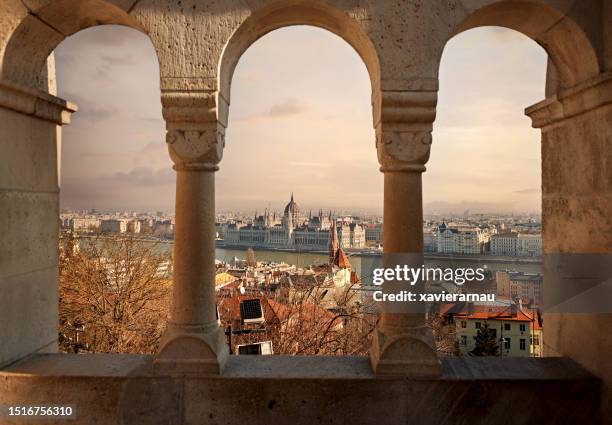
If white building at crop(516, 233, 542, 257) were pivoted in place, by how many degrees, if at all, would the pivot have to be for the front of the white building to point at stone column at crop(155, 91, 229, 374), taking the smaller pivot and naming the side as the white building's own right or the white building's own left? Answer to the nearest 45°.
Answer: approximately 45° to the white building's own right

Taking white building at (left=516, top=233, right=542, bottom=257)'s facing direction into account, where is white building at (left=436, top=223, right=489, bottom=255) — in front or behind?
behind

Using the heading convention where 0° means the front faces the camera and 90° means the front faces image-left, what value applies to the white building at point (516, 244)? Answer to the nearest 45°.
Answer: approximately 0°

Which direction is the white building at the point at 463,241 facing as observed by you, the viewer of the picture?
facing the viewer

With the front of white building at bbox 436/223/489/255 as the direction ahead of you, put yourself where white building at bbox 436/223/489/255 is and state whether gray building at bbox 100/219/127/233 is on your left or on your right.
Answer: on your right

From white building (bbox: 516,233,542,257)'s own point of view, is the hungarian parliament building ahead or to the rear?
to the rear

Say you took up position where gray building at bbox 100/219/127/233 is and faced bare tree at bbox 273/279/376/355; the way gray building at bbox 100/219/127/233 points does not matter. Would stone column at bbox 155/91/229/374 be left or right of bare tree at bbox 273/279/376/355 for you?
right

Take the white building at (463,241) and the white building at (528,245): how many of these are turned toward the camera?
2

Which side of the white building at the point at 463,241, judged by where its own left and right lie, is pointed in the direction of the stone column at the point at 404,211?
front

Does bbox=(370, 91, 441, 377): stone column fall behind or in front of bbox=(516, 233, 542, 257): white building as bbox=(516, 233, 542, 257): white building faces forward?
in front
